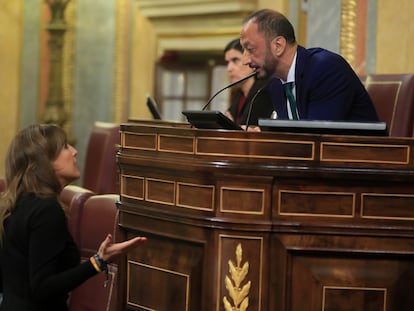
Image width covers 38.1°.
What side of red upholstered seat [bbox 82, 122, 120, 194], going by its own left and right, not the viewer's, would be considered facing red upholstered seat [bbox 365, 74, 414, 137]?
left

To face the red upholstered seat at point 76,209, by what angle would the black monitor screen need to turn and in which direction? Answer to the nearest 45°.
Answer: approximately 90° to its left

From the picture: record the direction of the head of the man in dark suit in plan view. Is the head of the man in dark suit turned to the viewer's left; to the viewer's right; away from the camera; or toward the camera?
to the viewer's left

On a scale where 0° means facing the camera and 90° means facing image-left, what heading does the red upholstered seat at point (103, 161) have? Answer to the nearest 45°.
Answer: approximately 45°

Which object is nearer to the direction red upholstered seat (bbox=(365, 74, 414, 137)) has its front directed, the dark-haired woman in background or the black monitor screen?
the black monitor screen

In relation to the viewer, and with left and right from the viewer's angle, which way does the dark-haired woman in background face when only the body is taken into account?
facing the viewer and to the left of the viewer

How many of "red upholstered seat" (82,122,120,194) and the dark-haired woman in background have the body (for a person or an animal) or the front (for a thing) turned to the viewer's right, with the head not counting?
0

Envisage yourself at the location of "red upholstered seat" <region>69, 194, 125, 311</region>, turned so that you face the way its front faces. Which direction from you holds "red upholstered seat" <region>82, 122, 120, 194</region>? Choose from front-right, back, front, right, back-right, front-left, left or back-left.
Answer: back-right
